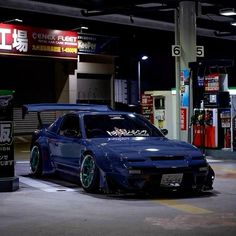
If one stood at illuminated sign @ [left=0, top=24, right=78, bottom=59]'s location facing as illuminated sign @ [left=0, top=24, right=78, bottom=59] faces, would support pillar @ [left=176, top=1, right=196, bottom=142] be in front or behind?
in front

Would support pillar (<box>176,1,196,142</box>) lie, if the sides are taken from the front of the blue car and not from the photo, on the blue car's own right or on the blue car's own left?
on the blue car's own left

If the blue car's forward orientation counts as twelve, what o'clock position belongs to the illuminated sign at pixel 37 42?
The illuminated sign is roughly at 7 o'clock from the blue car.

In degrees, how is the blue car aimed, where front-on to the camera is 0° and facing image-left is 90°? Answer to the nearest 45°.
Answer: approximately 315°

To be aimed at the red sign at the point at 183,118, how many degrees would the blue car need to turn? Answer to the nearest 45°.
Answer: approximately 135° to its left
